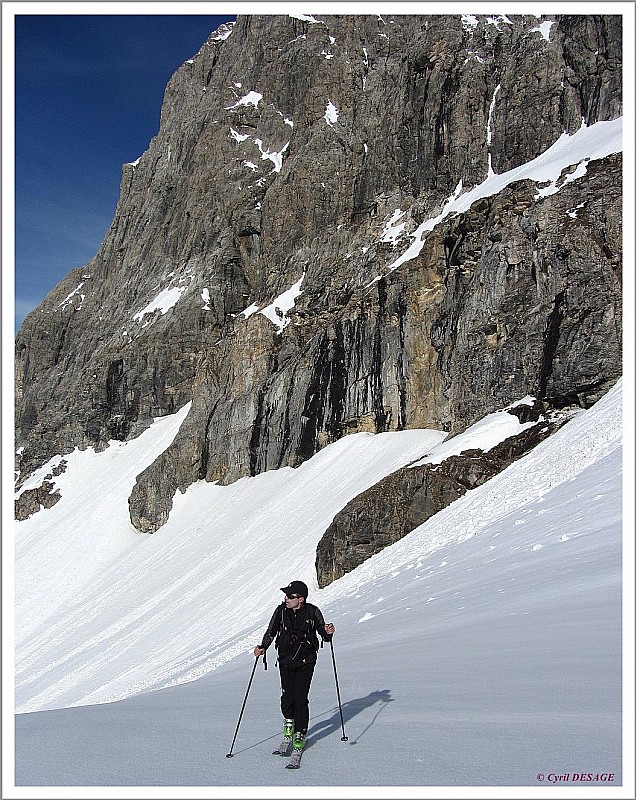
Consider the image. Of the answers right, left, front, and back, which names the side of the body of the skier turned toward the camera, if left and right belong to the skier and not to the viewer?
front

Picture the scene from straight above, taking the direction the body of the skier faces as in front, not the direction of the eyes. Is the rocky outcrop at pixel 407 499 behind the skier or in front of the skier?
behind
